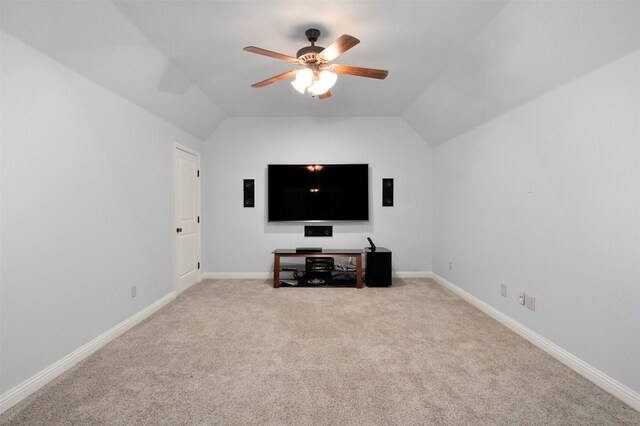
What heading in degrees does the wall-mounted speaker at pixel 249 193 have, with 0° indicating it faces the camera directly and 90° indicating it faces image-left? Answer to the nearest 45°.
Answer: approximately 0°

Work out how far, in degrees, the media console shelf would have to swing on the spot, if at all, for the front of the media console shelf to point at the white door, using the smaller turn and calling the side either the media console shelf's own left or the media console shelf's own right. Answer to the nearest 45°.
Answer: approximately 90° to the media console shelf's own right

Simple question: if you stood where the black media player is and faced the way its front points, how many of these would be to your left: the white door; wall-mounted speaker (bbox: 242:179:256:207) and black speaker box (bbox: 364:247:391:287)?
1

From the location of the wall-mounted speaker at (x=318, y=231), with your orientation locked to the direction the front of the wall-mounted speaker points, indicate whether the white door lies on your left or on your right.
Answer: on your right

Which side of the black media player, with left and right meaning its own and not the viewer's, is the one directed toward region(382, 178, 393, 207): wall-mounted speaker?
left

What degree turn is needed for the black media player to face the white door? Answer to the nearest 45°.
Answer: approximately 90° to its right

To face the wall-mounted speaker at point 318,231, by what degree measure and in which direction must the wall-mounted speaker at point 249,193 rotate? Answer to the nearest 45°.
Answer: approximately 90° to its left

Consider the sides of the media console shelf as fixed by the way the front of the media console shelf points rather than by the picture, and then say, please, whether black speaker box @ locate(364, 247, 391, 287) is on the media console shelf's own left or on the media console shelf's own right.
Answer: on the media console shelf's own left
